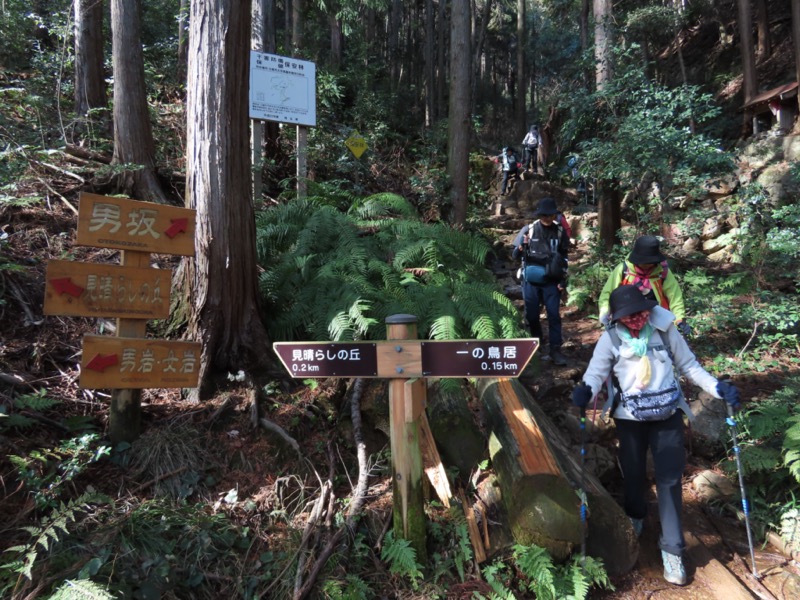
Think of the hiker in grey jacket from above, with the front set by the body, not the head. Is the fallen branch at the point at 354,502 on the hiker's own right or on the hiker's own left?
on the hiker's own right

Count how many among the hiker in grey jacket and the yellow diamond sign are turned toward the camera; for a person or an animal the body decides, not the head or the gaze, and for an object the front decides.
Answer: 2

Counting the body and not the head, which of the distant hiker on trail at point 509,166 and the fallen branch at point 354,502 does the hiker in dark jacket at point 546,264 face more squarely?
the fallen branch

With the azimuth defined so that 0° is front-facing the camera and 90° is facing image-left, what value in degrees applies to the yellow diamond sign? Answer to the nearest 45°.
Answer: approximately 0°

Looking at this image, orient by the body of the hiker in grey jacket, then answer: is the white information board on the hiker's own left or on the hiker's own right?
on the hiker's own right

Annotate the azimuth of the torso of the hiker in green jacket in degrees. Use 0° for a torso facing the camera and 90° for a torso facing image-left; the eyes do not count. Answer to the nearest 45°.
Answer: approximately 0°

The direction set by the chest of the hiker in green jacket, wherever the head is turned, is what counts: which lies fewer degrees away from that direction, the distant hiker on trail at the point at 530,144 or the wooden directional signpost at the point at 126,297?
the wooden directional signpost
